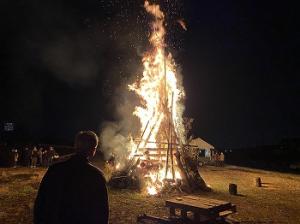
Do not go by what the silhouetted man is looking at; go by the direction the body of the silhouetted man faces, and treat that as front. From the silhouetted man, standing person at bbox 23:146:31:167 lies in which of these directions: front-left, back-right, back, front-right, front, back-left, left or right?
front-left

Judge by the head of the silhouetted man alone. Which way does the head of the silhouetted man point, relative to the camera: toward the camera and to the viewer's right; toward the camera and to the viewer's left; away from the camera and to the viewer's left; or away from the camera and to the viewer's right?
away from the camera and to the viewer's right

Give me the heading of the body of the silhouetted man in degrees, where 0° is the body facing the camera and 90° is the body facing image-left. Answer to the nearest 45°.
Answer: approximately 225°

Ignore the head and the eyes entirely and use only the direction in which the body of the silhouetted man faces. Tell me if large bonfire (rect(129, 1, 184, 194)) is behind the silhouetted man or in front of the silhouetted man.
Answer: in front
